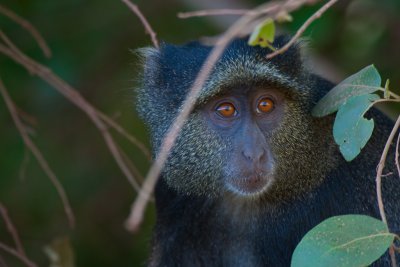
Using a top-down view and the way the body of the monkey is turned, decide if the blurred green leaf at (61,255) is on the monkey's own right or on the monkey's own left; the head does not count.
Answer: on the monkey's own right

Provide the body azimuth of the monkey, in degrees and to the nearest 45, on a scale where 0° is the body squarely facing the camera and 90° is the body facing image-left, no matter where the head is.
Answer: approximately 0°

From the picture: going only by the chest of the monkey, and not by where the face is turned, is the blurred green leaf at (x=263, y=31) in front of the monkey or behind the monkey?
in front
